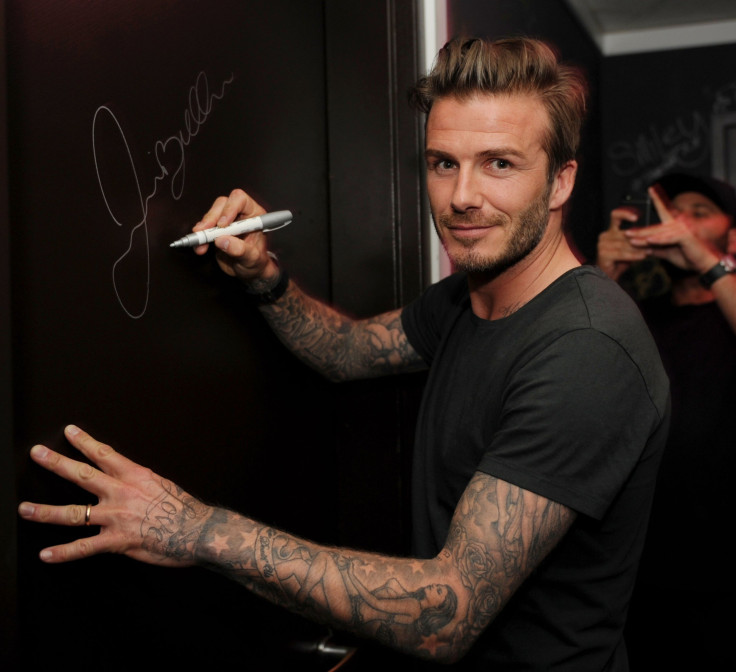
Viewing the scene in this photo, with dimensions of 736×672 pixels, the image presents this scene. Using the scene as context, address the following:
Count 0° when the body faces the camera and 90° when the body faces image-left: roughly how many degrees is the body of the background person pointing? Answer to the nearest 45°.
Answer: approximately 45°

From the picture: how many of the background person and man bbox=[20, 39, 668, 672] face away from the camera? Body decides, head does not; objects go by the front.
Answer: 0

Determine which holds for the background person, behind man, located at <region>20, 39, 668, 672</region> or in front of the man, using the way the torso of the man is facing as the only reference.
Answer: behind

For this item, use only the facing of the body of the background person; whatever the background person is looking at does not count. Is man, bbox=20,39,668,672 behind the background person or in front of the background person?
in front

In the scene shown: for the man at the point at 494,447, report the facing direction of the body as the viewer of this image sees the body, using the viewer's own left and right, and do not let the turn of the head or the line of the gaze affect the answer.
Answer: facing the viewer and to the left of the viewer
